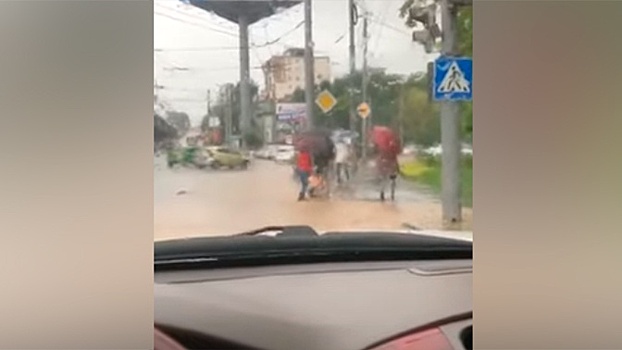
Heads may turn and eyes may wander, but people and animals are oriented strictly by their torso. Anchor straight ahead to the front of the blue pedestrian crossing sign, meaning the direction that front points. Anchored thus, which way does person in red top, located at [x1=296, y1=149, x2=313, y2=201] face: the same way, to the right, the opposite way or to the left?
the opposite way

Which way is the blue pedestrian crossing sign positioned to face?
toward the camera

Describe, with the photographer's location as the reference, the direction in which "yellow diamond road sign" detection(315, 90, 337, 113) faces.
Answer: facing the viewer

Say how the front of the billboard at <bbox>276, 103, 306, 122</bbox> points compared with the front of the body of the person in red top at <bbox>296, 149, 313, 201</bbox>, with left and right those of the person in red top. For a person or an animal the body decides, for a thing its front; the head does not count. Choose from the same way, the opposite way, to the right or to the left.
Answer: the opposite way

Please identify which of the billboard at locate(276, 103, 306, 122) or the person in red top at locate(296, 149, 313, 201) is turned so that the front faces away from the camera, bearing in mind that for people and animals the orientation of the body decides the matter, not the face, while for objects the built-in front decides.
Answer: the person in red top

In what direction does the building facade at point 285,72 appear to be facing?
toward the camera

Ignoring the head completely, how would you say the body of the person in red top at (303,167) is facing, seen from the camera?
away from the camera

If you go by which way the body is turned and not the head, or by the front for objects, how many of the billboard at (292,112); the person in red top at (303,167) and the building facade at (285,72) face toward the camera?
2
